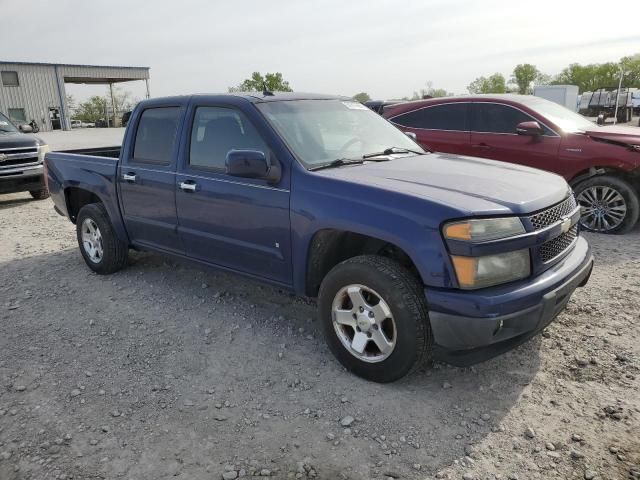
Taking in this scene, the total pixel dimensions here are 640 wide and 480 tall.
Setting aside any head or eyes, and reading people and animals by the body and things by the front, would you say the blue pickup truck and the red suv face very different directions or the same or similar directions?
same or similar directions

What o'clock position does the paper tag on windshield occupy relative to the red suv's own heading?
The paper tag on windshield is roughly at 4 o'clock from the red suv.

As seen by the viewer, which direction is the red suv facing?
to the viewer's right

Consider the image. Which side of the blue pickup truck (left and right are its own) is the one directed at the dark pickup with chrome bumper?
back

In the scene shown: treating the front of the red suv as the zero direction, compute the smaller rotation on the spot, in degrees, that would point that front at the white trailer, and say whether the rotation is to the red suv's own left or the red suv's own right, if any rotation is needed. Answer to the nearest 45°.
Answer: approximately 90° to the red suv's own left

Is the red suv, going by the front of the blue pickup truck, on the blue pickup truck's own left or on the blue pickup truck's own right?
on the blue pickup truck's own left

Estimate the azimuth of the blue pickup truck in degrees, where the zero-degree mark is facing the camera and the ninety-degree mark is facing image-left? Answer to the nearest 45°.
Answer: approximately 315°

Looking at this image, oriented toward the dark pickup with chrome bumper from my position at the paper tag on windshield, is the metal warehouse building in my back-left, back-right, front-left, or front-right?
front-right

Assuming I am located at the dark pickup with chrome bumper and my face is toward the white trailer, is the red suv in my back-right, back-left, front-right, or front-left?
front-right

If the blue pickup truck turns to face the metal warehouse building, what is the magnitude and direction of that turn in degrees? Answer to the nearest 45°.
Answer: approximately 180°

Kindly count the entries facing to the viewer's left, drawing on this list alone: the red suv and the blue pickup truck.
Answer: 0

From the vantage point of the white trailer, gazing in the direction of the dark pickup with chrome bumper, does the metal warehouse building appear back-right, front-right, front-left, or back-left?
front-right
